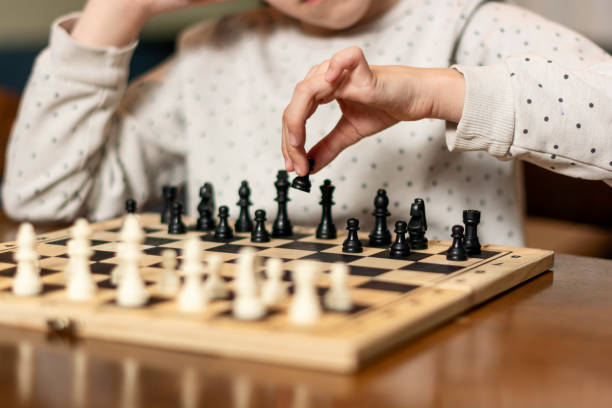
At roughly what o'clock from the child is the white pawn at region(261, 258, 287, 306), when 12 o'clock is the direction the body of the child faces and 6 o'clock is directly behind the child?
The white pawn is roughly at 12 o'clock from the child.

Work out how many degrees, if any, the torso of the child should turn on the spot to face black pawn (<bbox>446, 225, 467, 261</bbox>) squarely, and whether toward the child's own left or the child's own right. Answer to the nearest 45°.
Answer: approximately 45° to the child's own left

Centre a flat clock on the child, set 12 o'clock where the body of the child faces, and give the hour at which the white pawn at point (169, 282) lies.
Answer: The white pawn is roughly at 12 o'clock from the child.

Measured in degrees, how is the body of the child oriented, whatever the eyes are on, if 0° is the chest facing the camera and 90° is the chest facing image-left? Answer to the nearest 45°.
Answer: approximately 0°
